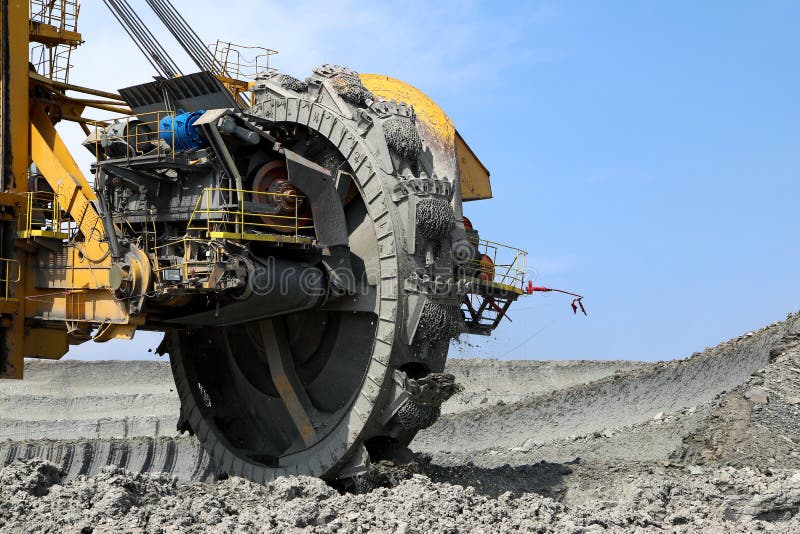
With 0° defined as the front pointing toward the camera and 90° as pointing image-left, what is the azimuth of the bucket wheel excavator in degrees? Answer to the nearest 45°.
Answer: approximately 315°
